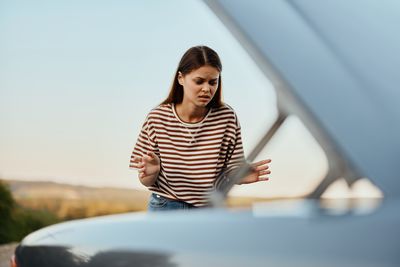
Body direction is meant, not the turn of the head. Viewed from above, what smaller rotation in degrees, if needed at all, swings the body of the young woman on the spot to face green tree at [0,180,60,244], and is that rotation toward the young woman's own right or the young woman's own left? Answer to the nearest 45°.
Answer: approximately 180°

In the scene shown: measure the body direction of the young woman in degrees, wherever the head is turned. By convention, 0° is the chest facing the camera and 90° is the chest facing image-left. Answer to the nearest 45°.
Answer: approximately 0°

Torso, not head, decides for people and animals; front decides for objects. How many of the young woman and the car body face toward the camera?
1

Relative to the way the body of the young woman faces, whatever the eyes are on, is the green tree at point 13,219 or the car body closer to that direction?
the car body
